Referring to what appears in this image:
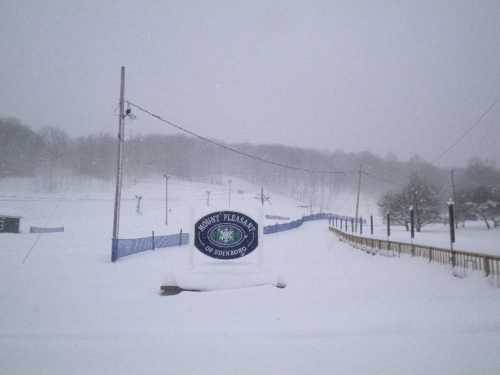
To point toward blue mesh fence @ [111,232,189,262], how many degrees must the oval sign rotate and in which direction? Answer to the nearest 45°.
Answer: approximately 135° to its right

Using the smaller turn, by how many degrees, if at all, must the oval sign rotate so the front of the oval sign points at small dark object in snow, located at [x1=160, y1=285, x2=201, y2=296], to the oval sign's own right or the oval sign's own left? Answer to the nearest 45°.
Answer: approximately 45° to the oval sign's own right

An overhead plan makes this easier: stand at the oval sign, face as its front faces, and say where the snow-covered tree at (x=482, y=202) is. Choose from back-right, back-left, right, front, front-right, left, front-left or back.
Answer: back-left

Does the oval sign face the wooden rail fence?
no

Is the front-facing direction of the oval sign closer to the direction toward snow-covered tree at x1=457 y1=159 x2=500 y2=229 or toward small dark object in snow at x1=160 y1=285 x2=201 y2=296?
the small dark object in snow

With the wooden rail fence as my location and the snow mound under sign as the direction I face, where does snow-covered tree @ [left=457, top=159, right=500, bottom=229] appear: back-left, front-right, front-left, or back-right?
back-right

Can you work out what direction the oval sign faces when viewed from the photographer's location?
facing the viewer

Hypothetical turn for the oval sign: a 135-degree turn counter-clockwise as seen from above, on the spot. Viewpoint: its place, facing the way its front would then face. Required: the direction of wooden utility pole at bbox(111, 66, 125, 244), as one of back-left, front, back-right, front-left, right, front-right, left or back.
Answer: left

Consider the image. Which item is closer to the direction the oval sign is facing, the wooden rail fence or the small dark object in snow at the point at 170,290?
the small dark object in snow
